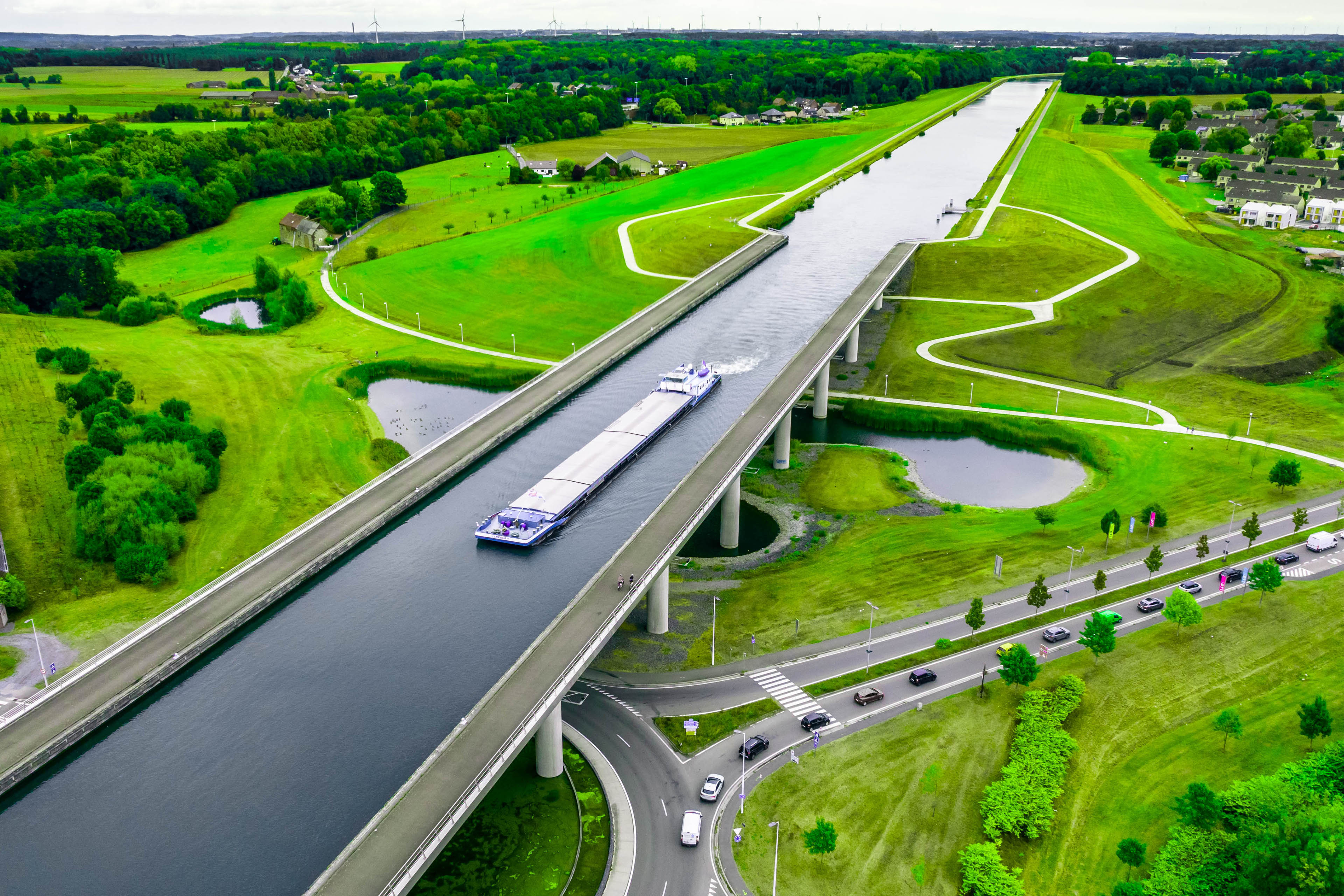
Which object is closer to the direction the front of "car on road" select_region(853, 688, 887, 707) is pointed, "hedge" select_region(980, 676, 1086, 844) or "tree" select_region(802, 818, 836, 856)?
the hedge

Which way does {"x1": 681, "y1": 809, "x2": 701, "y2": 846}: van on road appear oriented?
away from the camera

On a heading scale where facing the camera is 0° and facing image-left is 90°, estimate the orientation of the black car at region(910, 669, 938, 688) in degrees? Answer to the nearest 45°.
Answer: approximately 225°

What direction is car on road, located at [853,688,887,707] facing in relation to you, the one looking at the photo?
facing away from the viewer and to the right of the viewer

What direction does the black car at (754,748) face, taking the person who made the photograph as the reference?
facing away from the viewer and to the right of the viewer

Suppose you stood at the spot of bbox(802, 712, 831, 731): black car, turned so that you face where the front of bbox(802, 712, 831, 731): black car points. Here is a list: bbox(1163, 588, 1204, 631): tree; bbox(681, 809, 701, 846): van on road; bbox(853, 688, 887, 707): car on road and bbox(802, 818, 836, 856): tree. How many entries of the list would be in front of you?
2

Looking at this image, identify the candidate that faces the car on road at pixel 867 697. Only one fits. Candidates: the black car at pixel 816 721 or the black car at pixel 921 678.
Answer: the black car at pixel 816 721

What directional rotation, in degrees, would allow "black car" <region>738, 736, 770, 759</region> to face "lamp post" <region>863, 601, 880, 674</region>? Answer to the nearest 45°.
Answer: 0° — it already faces it

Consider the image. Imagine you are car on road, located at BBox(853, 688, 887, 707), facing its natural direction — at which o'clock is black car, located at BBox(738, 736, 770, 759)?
The black car is roughly at 6 o'clock from the car on road.

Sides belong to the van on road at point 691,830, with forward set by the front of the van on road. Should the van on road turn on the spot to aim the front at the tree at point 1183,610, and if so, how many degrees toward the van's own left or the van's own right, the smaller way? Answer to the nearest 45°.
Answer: approximately 45° to the van's own right

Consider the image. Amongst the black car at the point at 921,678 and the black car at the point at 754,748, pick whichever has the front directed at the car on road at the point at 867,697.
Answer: the black car at the point at 754,748
